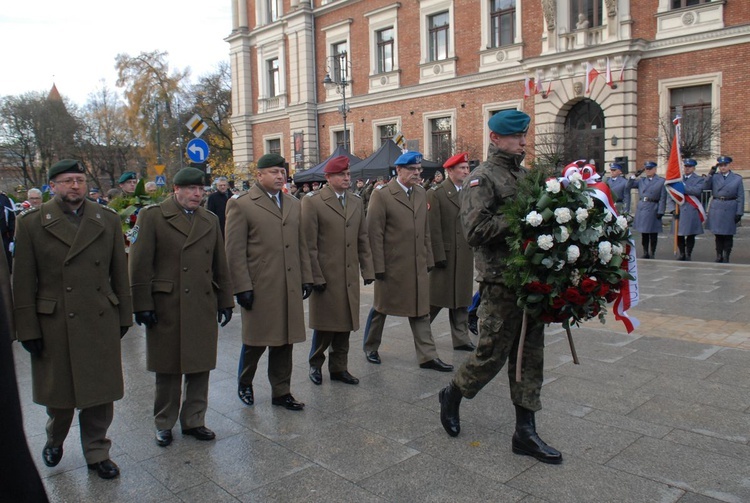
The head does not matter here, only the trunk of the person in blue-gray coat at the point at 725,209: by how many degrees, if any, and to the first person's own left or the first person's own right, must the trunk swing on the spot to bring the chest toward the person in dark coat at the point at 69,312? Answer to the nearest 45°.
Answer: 0° — they already face them

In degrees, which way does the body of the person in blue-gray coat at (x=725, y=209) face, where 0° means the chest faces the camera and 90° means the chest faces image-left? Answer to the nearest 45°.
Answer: approximately 0°

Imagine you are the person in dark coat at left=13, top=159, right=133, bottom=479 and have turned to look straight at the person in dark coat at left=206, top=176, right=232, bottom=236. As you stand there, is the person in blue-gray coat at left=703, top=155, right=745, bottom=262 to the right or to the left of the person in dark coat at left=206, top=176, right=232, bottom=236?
right

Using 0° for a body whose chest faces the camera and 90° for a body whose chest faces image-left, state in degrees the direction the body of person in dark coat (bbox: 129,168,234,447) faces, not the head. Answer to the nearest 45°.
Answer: approximately 315°

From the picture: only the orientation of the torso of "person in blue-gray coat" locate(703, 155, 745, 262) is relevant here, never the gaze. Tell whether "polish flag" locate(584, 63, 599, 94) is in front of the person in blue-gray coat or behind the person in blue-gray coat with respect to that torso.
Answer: behind
